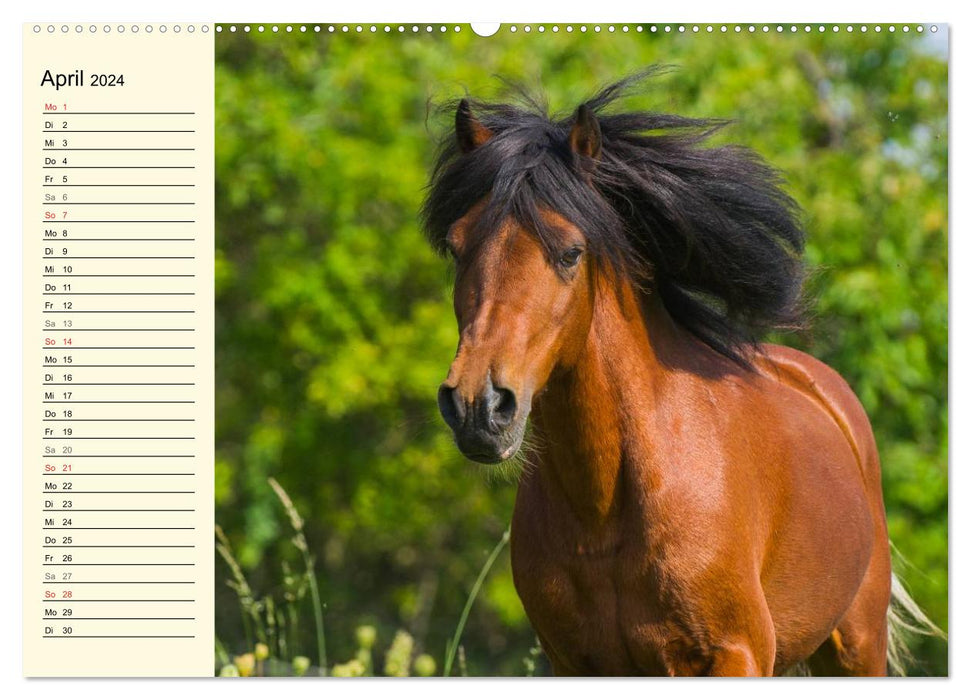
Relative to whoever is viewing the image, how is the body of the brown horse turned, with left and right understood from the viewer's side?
facing the viewer and to the left of the viewer
